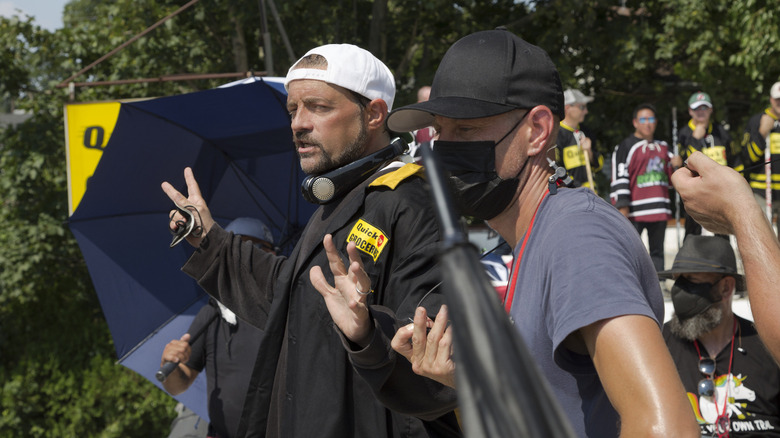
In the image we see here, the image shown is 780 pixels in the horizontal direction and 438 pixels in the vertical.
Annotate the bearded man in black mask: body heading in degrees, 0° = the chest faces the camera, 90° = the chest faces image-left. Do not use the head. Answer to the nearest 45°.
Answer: approximately 45°

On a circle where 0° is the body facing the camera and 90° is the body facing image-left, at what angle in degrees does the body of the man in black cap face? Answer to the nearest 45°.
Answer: approximately 90°

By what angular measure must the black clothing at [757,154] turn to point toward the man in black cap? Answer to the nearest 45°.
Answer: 0° — it already faces them

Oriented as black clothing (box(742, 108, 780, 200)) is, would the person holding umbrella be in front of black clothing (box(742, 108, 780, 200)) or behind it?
in front

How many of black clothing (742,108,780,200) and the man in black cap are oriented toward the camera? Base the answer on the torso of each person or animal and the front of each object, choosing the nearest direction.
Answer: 1

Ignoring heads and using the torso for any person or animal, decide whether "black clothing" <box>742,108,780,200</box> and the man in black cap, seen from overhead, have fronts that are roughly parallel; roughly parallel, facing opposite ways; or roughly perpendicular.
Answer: roughly perpendicular

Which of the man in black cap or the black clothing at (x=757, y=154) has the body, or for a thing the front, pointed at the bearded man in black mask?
the black clothing

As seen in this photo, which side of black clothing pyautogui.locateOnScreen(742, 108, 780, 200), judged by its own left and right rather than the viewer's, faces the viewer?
front

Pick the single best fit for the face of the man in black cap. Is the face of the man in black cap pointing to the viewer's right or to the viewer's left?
to the viewer's left

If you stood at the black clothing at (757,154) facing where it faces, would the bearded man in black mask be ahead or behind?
ahead

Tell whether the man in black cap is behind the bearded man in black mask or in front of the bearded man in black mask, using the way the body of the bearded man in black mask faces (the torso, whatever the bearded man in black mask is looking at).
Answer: in front

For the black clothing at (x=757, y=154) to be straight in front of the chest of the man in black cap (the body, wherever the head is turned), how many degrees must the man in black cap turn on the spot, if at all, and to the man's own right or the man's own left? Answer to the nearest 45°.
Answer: approximately 90° to the man's own right
